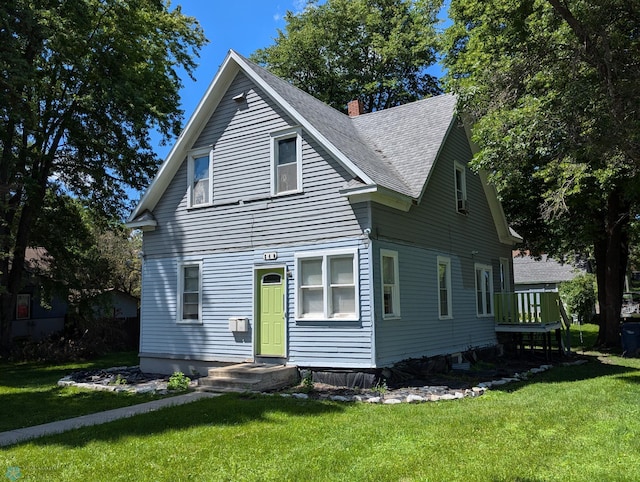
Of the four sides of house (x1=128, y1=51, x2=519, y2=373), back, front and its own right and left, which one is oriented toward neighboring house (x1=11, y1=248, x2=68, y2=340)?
right

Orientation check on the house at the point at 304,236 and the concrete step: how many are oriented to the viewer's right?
0

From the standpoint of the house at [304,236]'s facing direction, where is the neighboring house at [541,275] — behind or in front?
behind

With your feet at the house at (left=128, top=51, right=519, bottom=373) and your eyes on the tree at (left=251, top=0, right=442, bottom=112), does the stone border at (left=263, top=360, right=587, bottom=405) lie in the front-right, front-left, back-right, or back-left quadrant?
back-right

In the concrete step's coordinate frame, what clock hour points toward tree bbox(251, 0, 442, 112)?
The tree is roughly at 5 o'clock from the concrete step.

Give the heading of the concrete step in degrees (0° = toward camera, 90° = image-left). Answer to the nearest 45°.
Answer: approximately 45°

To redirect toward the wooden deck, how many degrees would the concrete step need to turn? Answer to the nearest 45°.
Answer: approximately 180°

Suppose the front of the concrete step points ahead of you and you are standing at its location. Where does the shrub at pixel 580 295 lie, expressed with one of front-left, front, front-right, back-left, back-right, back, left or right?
back

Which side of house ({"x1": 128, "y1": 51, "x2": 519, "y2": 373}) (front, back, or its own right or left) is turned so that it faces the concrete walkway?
front

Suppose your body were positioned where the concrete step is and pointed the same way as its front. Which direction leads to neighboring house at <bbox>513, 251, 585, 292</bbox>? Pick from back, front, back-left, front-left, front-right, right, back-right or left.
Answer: back

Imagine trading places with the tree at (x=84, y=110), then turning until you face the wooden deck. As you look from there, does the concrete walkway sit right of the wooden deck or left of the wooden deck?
right

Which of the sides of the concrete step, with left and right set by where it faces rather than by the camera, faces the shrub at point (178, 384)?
right

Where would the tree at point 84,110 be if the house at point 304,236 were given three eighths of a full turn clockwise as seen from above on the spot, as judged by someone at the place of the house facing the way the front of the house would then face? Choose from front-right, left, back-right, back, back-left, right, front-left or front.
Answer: front-left

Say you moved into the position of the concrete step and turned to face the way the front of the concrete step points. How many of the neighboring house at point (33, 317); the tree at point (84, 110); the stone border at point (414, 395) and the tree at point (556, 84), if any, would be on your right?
2
